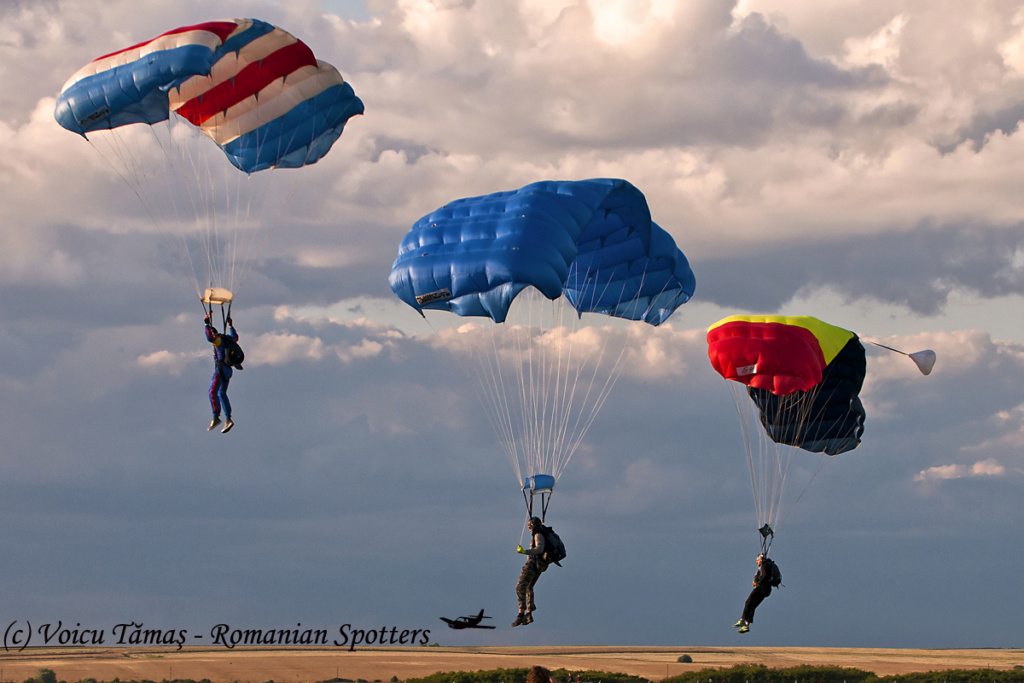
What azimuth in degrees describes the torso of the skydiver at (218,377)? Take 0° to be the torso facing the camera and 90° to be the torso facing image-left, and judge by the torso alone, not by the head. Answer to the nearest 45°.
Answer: approximately 45°

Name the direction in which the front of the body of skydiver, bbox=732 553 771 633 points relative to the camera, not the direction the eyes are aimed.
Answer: to the viewer's left

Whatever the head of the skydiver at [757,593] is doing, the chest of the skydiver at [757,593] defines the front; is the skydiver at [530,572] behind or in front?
in front

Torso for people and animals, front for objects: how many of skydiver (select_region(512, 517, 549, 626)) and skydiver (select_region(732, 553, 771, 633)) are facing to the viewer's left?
2

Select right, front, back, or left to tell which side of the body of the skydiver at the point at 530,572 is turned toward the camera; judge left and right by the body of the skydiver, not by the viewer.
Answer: left

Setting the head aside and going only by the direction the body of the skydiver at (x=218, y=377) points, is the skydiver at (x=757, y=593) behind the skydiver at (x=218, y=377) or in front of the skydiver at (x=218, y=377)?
behind

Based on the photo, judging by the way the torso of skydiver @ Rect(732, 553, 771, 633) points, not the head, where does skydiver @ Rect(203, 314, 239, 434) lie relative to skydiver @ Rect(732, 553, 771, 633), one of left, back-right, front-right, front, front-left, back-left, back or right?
front-left

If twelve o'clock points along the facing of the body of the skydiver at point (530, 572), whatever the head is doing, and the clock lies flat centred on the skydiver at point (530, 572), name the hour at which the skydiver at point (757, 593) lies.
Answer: the skydiver at point (757, 593) is roughly at 5 o'clock from the skydiver at point (530, 572).

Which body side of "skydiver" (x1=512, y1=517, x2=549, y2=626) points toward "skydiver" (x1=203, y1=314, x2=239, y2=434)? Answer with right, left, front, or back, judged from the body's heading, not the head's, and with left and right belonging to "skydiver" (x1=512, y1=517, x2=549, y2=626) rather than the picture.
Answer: front
